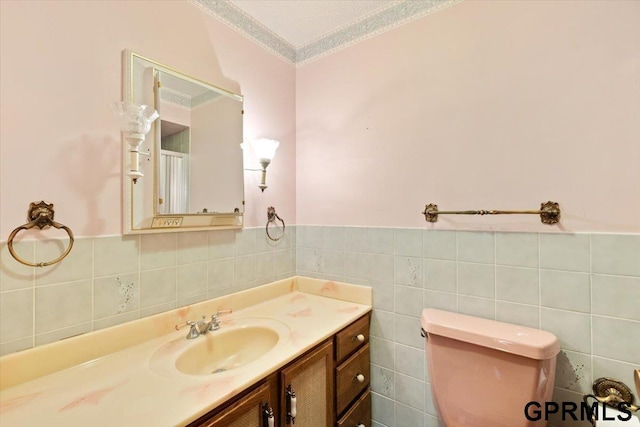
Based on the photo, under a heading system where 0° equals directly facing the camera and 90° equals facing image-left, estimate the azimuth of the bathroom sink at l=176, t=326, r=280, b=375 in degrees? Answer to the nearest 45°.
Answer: approximately 315°

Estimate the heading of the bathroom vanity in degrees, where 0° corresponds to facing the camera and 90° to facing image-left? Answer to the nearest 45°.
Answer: approximately 315°

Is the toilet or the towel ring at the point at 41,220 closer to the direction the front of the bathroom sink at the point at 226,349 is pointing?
the toilet

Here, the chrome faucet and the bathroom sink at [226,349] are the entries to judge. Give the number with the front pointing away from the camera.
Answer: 0

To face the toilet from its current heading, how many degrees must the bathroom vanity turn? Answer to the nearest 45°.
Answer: approximately 45° to its left

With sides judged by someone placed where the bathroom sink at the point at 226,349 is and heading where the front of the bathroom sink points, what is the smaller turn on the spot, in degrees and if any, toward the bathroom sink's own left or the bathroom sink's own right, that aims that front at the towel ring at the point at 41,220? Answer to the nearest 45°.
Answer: approximately 135° to the bathroom sink's own right

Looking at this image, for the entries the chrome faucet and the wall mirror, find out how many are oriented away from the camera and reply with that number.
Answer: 0

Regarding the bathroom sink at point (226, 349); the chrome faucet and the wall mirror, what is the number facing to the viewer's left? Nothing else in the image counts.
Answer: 0
